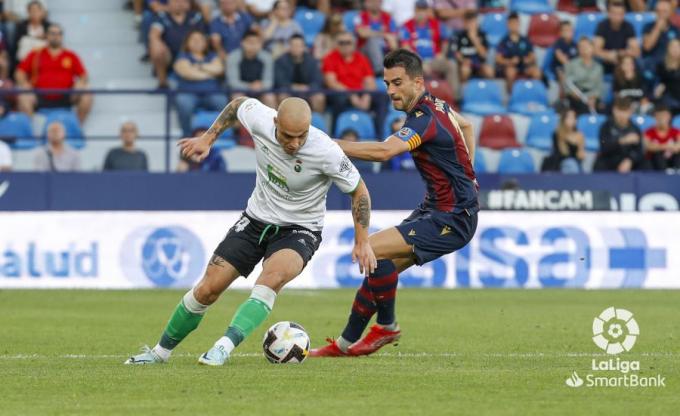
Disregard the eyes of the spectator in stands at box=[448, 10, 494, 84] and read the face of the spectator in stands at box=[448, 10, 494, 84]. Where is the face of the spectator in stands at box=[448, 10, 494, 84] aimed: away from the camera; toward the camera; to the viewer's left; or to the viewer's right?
toward the camera

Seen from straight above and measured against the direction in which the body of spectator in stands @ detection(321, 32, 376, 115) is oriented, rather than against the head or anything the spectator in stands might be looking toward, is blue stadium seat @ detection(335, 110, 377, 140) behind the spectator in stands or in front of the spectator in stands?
in front

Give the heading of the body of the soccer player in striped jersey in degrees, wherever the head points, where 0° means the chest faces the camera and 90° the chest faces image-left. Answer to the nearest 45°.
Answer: approximately 90°

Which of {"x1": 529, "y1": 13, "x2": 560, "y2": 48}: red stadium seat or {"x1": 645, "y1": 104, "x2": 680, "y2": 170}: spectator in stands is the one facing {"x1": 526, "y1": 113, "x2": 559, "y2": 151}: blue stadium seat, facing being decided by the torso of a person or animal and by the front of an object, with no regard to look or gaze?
the red stadium seat

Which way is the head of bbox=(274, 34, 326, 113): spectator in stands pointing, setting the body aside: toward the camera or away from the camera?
toward the camera

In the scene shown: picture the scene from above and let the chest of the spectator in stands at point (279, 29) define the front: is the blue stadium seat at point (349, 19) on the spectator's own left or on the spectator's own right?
on the spectator's own left

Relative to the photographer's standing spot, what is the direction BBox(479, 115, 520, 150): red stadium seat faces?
facing the viewer

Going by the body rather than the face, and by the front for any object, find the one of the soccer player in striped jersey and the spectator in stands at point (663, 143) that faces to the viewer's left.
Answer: the soccer player in striped jersey

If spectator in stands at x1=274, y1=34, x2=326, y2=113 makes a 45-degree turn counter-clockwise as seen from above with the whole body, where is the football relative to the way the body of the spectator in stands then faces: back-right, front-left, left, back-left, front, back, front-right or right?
front-right

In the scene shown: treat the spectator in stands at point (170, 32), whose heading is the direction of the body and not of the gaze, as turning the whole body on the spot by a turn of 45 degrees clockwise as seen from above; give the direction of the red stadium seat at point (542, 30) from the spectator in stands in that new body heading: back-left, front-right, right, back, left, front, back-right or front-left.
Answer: back-left

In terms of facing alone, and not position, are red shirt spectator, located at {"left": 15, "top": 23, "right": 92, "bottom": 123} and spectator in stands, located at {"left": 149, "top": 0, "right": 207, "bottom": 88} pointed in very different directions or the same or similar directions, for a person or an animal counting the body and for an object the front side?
same or similar directions

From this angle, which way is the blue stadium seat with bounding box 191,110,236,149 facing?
toward the camera

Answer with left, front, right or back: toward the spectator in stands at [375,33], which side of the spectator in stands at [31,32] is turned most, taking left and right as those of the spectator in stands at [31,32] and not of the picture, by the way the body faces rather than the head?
left

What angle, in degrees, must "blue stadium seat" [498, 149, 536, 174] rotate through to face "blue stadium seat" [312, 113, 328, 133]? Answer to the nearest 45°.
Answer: approximately 90° to its right

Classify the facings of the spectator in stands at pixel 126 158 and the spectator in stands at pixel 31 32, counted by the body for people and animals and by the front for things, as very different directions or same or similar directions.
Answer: same or similar directions

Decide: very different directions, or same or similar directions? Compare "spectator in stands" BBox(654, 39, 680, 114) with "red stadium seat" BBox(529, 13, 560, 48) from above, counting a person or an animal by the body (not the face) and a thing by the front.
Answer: same or similar directions

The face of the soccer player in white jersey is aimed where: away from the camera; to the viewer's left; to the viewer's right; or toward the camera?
toward the camera

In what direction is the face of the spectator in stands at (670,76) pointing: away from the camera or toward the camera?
toward the camera
